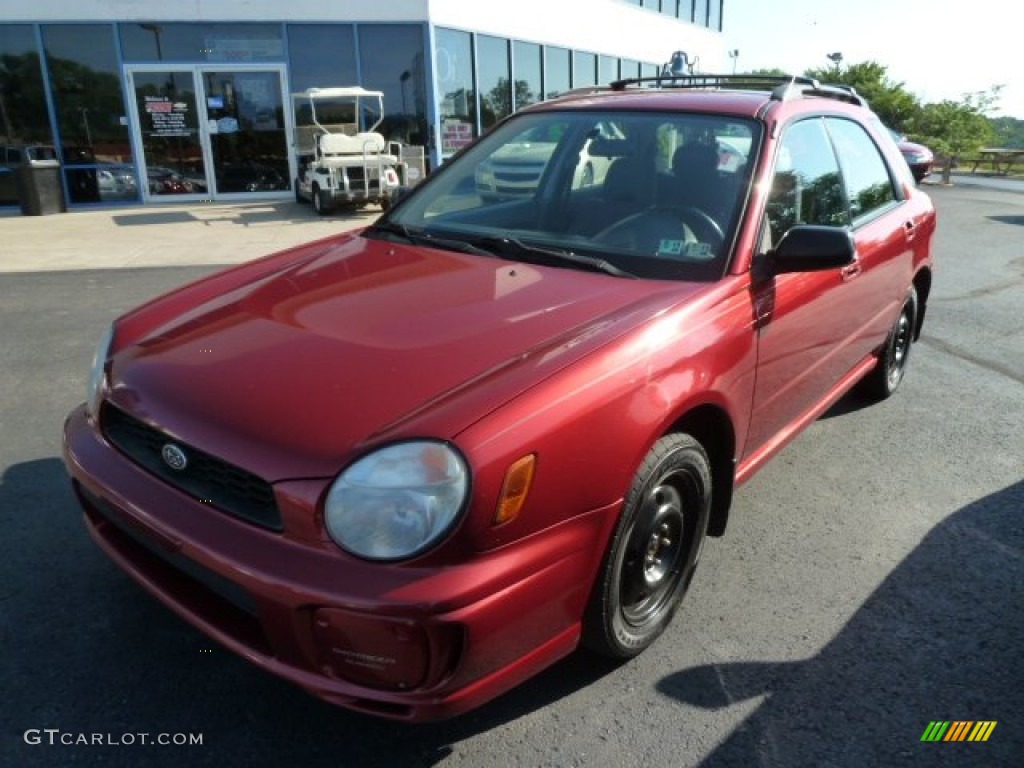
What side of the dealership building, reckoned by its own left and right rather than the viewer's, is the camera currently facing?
front

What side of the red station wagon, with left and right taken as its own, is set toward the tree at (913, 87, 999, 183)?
back

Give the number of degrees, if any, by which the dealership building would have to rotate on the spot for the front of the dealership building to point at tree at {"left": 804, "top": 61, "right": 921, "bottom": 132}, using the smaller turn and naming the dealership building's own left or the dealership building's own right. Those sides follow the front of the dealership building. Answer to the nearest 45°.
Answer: approximately 135° to the dealership building's own left

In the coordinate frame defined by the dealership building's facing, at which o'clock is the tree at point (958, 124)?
The tree is roughly at 8 o'clock from the dealership building.

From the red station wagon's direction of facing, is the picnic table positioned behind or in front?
behind

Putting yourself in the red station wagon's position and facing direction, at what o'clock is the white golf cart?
The white golf cart is roughly at 4 o'clock from the red station wagon.

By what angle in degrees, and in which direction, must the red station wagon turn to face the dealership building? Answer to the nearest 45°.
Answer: approximately 135° to its right

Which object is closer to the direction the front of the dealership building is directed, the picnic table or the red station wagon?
the red station wagon

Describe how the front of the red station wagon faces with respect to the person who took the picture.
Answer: facing the viewer and to the left of the viewer

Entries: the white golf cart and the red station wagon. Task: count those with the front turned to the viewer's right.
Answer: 0
